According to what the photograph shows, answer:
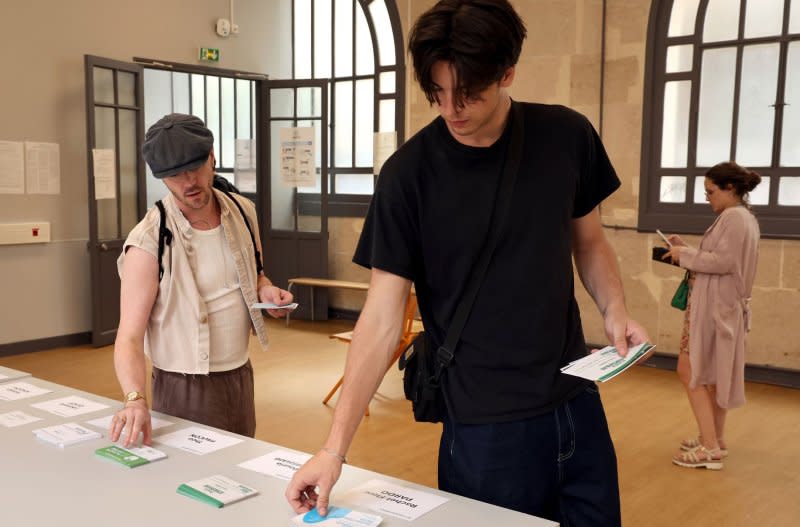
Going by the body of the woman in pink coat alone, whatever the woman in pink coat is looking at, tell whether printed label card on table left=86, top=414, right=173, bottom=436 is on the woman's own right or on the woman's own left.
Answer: on the woman's own left

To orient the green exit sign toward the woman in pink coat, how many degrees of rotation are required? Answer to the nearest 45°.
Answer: approximately 45° to its left

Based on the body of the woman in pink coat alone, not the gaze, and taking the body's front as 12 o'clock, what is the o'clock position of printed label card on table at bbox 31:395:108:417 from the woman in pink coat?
The printed label card on table is roughly at 10 o'clock from the woman in pink coat.

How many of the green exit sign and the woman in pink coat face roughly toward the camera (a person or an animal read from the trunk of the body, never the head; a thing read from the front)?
1

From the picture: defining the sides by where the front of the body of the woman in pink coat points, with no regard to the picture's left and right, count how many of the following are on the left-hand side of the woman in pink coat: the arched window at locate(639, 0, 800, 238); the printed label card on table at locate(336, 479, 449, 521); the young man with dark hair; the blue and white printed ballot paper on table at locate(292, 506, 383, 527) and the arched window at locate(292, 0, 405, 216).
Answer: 3

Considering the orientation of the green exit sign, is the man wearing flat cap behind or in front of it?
in front

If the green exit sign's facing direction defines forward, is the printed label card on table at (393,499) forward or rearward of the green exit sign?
forward

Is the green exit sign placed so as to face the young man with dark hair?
yes

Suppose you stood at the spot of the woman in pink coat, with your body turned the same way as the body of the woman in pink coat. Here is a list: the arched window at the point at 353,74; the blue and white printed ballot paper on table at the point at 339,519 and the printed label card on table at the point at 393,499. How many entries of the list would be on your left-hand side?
2

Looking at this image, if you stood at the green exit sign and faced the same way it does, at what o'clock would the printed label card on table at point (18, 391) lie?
The printed label card on table is roughly at 12 o'clock from the green exit sign.

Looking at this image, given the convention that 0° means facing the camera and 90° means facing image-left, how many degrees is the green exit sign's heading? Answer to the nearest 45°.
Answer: approximately 0°

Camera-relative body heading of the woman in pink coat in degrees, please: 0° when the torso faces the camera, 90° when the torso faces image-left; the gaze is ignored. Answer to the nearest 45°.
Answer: approximately 90°
